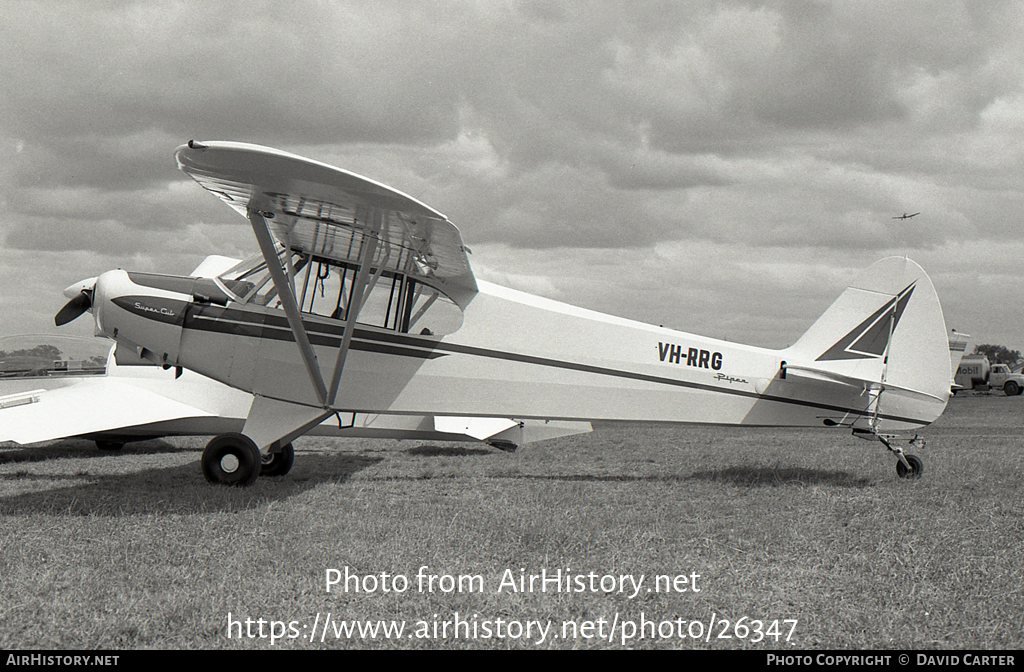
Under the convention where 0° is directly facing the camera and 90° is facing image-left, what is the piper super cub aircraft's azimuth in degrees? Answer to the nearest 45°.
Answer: approximately 90°

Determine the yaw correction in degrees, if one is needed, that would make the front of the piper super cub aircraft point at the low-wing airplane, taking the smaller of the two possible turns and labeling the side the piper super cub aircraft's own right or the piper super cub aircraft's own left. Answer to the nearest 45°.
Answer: approximately 45° to the piper super cub aircraft's own right
